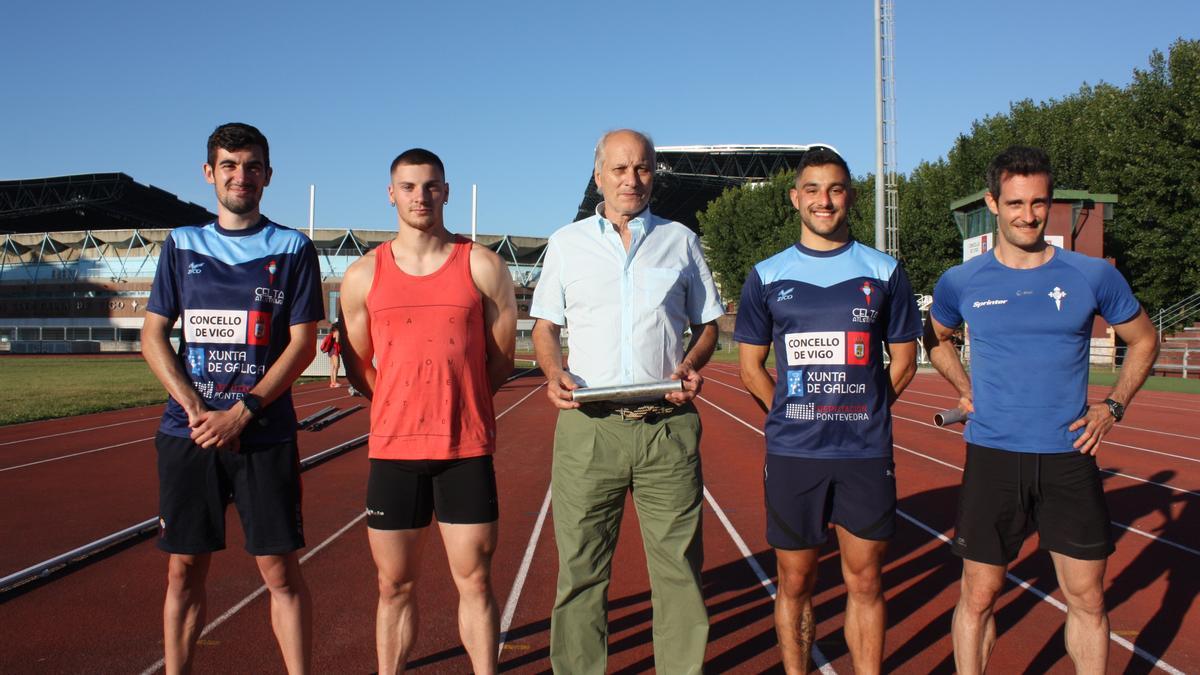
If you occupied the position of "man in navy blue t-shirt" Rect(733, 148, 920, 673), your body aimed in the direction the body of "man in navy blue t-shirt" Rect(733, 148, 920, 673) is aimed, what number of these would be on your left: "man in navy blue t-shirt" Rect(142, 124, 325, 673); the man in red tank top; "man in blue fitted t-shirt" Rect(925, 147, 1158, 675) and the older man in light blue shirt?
1

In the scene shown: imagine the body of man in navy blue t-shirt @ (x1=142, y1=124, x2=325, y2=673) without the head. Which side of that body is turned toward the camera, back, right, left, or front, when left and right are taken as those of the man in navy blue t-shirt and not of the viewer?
front

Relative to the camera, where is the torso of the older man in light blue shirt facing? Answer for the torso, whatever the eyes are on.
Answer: toward the camera

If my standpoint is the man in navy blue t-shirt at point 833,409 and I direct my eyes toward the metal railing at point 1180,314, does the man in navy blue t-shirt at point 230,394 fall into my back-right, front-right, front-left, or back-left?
back-left

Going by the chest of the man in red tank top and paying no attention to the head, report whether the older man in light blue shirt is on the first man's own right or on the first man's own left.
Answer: on the first man's own left

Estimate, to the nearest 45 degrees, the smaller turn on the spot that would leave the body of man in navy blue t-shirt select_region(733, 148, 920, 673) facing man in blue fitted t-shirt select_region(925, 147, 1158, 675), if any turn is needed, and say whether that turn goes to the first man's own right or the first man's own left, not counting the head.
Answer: approximately 90° to the first man's own left

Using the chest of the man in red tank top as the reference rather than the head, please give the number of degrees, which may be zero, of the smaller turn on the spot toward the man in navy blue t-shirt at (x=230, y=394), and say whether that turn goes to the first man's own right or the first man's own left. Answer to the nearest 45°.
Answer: approximately 90° to the first man's own right

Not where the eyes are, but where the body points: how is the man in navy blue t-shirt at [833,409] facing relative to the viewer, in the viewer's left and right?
facing the viewer

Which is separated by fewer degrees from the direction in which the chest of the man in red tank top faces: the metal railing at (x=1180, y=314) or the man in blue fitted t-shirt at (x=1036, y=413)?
the man in blue fitted t-shirt

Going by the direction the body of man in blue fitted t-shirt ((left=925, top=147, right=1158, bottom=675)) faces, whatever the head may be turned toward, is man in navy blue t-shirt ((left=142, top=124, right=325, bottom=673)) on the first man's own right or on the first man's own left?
on the first man's own right

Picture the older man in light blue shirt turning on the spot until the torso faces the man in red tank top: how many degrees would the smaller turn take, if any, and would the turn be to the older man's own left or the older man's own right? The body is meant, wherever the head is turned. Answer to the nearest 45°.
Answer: approximately 90° to the older man's own right

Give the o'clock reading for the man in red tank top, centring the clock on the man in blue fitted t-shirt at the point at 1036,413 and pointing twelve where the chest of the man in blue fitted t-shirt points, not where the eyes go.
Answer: The man in red tank top is roughly at 2 o'clock from the man in blue fitted t-shirt.

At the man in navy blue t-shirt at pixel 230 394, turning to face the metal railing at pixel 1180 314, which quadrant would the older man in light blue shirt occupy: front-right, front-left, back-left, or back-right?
front-right

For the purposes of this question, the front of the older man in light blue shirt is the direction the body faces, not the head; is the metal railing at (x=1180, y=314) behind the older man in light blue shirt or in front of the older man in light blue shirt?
behind
